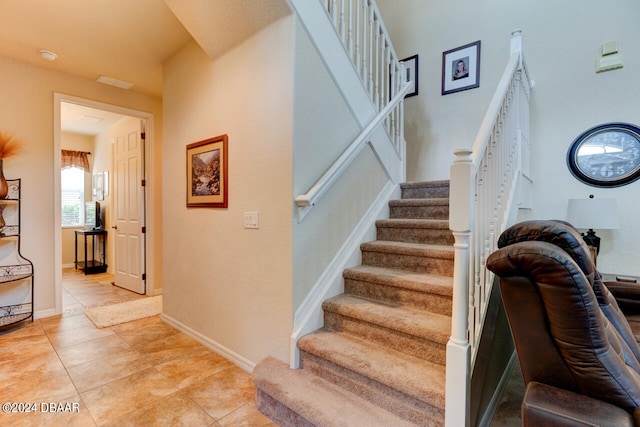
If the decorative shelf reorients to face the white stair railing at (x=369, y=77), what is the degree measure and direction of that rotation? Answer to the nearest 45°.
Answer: approximately 45° to its left

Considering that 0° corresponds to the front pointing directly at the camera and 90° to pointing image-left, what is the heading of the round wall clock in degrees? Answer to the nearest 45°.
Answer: approximately 0°

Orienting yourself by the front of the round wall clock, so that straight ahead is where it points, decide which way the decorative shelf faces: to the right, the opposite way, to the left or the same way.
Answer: to the left

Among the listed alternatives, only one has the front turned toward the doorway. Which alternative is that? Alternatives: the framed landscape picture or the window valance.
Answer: the window valance

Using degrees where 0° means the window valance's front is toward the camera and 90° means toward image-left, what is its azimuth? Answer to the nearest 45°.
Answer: approximately 0°

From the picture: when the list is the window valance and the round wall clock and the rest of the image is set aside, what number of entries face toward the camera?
2

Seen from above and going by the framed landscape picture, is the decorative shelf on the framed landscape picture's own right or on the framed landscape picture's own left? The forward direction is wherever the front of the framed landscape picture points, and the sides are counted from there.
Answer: on the framed landscape picture's own right

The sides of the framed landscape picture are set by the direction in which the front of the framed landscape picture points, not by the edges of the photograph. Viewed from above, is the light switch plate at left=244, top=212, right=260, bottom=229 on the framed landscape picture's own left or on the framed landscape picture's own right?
on the framed landscape picture's own left

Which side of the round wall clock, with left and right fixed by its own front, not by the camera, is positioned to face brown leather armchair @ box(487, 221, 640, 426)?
front

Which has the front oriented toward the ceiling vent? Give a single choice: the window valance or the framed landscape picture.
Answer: the window valance

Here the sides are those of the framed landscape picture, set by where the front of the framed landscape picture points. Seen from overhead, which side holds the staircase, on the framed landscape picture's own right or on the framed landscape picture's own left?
on the framed landscape picture's own left

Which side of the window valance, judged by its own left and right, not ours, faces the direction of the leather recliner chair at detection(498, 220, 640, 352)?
front

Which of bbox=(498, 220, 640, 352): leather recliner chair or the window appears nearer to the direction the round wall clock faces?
the leather recliner chair
